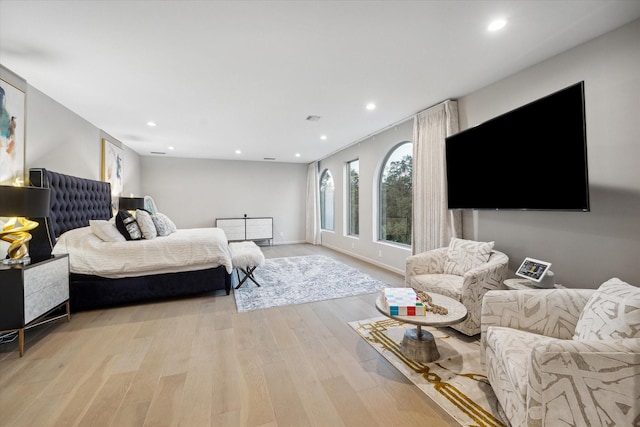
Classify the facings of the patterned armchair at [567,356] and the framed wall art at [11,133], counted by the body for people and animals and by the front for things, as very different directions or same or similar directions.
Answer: very different directions

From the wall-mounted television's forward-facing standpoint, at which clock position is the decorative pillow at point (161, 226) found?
The decorative pillow is roughly at 1 o'clock from the wall-mounted television.

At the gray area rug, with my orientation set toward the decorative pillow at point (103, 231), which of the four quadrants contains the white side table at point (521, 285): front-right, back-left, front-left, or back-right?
back-left

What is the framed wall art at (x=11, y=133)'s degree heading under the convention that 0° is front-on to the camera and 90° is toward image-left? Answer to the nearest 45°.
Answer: approximately 315°

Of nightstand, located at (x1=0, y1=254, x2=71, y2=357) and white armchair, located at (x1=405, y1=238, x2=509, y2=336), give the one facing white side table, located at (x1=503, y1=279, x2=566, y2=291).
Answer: the nightstand

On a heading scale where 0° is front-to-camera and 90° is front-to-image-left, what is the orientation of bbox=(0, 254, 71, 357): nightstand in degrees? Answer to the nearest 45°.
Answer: approximately 315°

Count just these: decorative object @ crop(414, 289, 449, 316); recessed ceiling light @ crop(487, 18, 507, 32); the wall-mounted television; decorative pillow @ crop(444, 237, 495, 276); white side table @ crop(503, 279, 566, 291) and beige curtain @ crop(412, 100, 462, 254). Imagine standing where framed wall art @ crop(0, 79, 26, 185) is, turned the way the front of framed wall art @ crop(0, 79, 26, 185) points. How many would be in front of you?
6

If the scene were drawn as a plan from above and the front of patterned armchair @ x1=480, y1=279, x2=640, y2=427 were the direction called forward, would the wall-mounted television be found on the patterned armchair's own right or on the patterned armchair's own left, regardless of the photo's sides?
on the patterned armchair's own right

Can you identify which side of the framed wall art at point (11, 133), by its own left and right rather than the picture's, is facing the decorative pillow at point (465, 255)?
front

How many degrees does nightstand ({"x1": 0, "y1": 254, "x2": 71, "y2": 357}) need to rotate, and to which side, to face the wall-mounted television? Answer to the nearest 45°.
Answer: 0° — it already faces it

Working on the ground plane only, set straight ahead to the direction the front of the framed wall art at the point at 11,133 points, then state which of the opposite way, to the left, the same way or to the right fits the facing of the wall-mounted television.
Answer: the opposite way

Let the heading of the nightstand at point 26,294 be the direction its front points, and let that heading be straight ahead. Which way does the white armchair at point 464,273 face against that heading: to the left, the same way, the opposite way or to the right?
the opposite way

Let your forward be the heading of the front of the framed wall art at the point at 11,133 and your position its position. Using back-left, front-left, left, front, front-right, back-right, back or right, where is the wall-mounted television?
front

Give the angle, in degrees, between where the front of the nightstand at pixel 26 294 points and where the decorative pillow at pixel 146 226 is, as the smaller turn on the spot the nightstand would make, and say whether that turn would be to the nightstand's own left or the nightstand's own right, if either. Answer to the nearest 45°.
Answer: approximately 90° to the nightstand's own left

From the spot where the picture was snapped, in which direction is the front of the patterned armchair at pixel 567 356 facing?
facing the viewer and to the left of the viewer

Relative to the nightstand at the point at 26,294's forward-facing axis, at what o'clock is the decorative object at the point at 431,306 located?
The decorative object is roughly at 12 o'clock from the nightstand.
